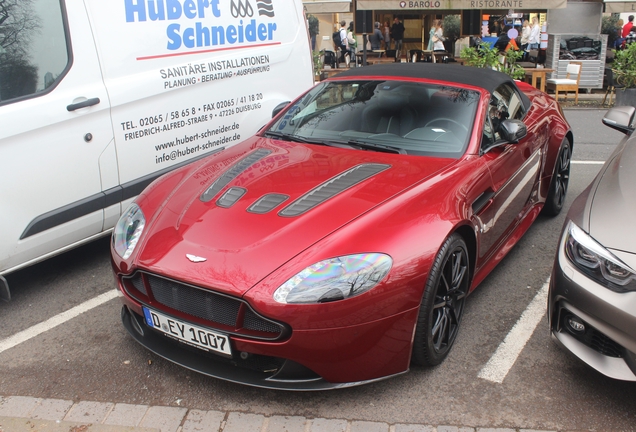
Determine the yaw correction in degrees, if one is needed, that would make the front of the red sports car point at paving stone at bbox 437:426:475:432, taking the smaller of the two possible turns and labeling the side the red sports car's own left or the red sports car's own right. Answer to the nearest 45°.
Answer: approximately 90° to the red sports car's own left

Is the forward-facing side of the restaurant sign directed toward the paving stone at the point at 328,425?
yes

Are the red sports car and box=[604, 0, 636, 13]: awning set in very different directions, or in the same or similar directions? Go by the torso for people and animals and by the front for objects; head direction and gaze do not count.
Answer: same or similar directions

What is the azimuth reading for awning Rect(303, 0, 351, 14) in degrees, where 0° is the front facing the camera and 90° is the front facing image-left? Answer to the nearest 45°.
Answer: approximately 0°

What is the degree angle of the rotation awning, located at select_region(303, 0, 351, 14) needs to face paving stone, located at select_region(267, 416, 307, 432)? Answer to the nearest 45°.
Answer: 0° — it already faces it

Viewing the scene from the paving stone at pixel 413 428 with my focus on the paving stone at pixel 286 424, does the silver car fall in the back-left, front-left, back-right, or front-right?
back-right

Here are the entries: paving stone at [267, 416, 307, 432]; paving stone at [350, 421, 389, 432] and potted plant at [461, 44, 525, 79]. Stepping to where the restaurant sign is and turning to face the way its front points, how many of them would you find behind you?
0

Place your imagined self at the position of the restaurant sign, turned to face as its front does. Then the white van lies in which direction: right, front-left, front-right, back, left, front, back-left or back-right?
front

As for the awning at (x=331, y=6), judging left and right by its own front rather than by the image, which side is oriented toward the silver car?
front

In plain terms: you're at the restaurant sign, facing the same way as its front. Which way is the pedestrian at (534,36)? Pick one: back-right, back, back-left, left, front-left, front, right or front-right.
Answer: back-left

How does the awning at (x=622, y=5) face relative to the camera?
toward the camera

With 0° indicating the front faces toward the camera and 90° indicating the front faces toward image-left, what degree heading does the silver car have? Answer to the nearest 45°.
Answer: approximately 45°

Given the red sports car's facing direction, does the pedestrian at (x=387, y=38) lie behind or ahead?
behind

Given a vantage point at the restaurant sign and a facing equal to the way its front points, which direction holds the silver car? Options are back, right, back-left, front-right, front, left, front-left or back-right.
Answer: front

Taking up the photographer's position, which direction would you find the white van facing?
facing the viewer and to the left of the viewer

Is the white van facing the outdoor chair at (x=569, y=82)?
no

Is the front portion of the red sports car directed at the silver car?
no

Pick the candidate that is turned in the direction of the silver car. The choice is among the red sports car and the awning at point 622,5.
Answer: the awning

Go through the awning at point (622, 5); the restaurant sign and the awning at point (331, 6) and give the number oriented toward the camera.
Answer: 3

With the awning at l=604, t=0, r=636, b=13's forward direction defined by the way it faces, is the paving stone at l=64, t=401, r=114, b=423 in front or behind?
in front
